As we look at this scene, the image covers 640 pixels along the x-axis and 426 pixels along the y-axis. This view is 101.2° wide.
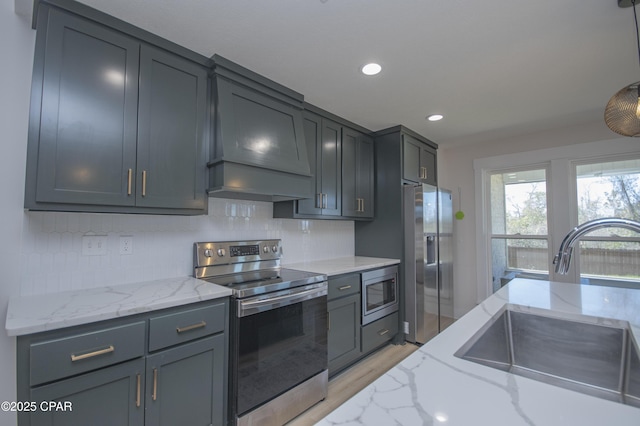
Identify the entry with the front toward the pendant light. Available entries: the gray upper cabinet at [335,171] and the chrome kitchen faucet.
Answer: the gray upper cabinet

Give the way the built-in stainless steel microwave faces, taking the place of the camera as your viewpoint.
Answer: facing the viewer and to the right of the viewer

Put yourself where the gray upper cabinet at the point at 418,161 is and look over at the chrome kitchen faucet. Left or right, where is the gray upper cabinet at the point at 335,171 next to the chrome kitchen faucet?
right

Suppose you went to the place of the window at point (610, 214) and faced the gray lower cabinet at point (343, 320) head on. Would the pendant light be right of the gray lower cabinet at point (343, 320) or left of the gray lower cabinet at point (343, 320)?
left

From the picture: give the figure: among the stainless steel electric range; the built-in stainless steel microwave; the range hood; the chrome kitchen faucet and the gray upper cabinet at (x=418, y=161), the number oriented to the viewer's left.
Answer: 1

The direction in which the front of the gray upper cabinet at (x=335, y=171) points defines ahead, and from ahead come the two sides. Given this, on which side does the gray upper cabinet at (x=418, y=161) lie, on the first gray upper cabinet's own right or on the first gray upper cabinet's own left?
on the first gray upper cabinet's own left

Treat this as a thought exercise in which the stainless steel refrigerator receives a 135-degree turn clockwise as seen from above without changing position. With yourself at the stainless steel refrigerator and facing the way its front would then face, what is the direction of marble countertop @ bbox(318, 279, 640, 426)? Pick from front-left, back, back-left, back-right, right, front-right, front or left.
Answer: left

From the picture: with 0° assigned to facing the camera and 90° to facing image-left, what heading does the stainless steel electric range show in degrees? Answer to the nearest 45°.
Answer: approximately 315°

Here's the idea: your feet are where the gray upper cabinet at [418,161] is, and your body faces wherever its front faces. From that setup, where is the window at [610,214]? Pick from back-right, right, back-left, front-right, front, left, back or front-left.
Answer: front-left

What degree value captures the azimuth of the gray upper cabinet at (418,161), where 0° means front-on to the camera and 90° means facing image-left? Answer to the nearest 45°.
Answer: approximately 315°

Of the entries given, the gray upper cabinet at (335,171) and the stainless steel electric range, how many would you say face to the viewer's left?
0

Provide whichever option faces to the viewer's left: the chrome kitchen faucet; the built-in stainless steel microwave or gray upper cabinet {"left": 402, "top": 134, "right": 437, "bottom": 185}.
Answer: the chrome kitchen faucet

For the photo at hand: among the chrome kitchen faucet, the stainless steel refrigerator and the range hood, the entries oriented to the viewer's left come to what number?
1

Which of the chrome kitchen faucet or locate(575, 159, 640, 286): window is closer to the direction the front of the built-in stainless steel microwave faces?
the chrome kitchen faucet
